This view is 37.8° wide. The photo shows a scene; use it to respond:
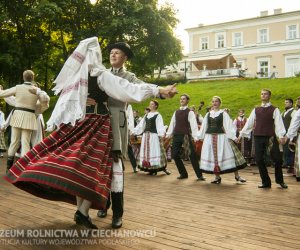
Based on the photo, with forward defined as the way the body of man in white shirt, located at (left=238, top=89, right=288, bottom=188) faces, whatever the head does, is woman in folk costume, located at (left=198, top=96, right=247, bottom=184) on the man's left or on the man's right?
on the man's right

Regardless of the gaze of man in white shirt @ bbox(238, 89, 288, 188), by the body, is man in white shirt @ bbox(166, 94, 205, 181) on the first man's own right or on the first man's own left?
on the first man's own right

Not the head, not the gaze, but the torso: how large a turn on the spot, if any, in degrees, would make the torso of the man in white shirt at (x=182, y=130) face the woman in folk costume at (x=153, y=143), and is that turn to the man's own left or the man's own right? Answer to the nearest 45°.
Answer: approximately 135° to the man's own right

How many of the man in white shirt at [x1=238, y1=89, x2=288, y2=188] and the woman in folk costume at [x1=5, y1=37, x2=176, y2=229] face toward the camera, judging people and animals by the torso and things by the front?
1

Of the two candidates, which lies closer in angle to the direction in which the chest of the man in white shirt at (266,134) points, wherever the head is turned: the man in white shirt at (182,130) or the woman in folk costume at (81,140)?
the woman in folk costume

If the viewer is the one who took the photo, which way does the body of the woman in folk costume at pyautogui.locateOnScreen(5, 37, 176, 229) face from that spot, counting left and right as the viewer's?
facing away from the viewer and to the right of the viewer

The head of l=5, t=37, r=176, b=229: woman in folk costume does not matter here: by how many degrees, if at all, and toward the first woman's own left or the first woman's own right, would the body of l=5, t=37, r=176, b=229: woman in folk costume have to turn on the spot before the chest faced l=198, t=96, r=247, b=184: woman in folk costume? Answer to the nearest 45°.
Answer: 0° — they already face them

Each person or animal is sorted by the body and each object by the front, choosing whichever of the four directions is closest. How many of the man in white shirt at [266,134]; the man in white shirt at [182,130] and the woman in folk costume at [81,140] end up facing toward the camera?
2

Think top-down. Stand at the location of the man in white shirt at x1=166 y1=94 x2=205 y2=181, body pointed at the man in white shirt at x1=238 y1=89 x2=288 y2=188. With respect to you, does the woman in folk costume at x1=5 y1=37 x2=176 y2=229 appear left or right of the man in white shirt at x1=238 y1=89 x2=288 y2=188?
right

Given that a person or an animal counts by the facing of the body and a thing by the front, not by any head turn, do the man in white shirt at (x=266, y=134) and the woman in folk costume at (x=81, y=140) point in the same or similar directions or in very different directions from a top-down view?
very different directions

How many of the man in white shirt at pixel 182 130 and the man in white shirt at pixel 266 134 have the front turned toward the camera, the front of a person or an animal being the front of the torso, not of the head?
2

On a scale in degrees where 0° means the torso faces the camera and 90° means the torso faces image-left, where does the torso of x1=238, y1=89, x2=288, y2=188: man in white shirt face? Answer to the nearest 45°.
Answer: approximately 0°
